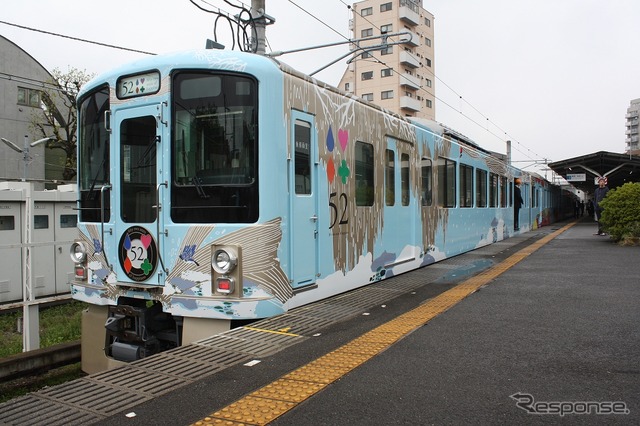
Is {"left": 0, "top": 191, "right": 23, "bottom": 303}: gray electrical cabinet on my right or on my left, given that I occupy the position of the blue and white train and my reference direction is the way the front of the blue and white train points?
on my right

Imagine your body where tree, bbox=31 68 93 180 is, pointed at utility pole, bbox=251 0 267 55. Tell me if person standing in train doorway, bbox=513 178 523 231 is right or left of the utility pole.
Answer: left

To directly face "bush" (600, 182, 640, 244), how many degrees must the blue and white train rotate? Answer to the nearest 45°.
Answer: approximately 180°

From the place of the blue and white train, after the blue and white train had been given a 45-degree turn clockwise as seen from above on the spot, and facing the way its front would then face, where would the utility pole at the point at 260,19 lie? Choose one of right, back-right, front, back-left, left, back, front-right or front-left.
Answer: right

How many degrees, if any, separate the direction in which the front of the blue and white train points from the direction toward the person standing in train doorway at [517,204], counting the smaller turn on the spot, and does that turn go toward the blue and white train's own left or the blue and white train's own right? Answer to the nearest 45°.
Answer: approximately 180°

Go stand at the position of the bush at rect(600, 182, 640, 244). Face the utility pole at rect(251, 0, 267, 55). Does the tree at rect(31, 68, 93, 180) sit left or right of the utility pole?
right

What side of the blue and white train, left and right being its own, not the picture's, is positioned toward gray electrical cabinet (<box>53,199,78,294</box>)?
right

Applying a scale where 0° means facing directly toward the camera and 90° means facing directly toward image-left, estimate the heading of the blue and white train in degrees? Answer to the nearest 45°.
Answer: approximately 45°
